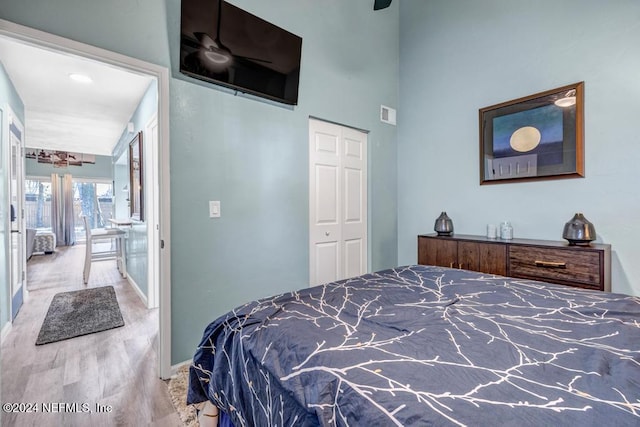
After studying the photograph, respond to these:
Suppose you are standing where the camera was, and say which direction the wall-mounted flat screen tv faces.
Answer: facing the viewer and to the right of the viewer

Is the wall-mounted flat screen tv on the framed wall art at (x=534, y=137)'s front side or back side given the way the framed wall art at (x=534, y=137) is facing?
on the front side

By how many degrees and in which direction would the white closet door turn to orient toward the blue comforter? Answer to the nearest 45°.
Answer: approximately 45° to its right

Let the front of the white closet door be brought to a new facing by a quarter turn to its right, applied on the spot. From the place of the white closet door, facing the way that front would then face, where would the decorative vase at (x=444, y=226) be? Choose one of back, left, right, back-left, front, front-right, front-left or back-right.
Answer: back-left

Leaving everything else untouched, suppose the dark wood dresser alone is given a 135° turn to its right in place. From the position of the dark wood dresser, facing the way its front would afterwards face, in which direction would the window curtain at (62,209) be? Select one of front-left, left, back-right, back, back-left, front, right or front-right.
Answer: left

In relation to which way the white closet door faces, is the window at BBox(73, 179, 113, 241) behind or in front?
behind

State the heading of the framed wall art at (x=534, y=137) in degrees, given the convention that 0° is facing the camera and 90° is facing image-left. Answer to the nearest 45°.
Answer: approximately 45°

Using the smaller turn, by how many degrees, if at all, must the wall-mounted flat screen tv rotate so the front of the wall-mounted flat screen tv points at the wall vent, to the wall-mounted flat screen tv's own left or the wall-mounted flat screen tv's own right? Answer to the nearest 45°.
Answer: approximately 90° to the wall-mounted flat screen tv's own left

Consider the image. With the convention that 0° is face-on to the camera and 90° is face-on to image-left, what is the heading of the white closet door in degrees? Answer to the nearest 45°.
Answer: approximately 315°

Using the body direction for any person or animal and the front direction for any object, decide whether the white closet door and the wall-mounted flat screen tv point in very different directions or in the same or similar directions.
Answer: same or similar directions

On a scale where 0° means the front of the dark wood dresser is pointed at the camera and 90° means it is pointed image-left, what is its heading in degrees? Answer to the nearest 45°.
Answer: approximately 45°

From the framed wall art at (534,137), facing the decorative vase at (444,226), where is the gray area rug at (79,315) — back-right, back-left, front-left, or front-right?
front-left

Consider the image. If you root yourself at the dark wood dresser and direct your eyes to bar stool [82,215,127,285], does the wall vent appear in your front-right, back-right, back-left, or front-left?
front-right

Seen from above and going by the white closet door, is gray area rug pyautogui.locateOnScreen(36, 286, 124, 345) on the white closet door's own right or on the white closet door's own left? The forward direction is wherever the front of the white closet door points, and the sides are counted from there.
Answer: on the white closet door's own right

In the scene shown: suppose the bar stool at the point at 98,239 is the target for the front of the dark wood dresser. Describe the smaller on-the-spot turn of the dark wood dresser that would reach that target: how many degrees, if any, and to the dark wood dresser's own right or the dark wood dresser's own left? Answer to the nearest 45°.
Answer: approximately 45° to the dark wood dresser's own right

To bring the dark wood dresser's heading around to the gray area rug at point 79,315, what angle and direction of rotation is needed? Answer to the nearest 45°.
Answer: approximately 45° to its right
